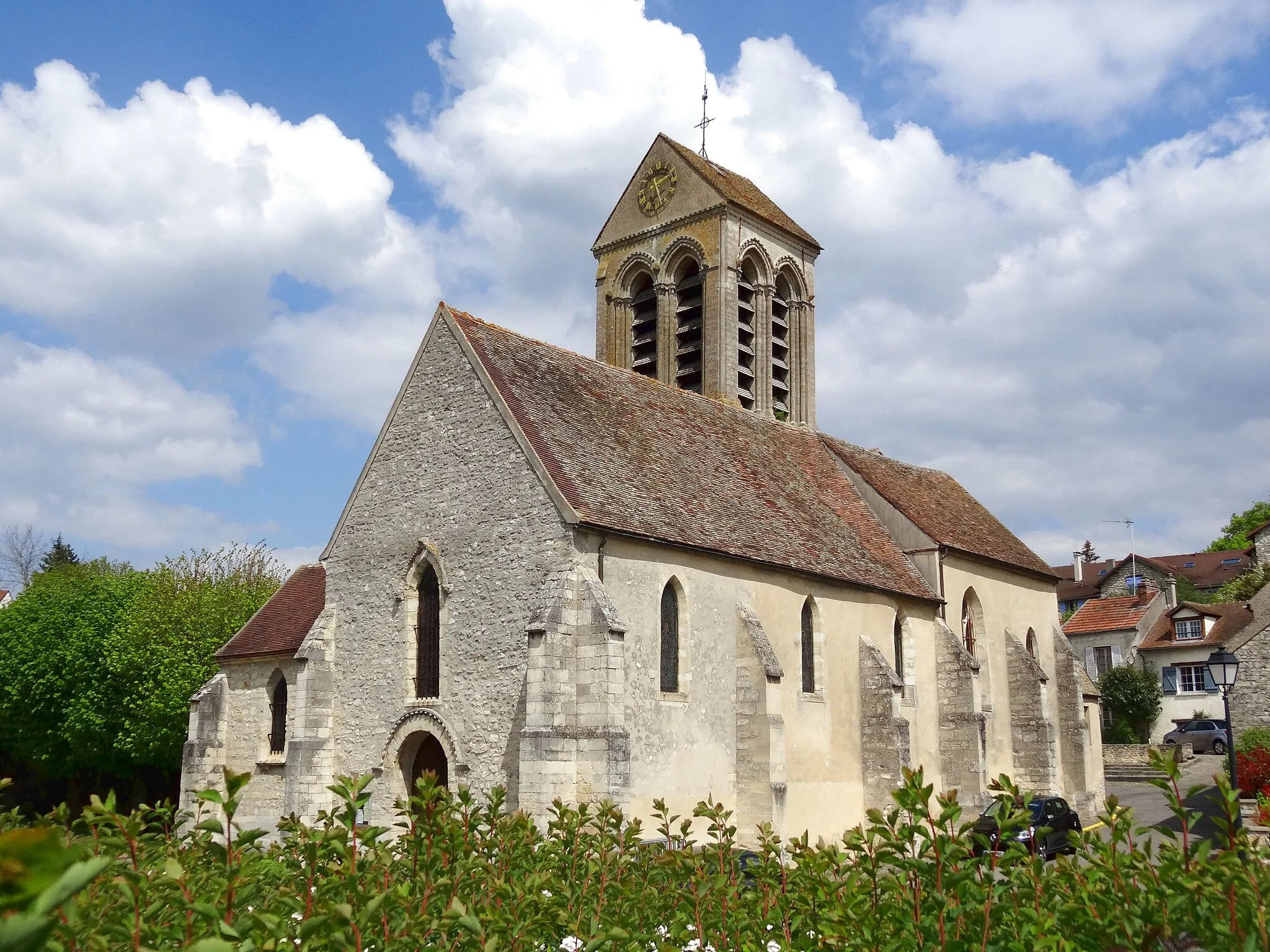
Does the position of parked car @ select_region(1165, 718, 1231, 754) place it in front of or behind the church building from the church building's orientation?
behind

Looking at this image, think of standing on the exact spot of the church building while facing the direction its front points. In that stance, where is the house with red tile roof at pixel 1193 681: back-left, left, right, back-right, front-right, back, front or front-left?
back

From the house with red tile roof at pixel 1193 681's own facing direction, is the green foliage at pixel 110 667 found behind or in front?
in front

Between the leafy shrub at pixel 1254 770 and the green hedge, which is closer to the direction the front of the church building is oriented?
the green hedge

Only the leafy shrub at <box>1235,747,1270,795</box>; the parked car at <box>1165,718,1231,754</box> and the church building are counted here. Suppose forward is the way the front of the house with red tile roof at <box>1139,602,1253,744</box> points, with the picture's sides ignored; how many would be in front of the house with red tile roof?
3

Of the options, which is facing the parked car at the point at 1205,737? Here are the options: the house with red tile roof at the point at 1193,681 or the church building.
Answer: the house with red tile roof

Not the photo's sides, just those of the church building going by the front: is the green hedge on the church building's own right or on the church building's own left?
on the church building's own left

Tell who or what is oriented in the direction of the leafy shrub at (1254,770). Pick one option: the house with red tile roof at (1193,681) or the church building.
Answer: the house with red tile roof

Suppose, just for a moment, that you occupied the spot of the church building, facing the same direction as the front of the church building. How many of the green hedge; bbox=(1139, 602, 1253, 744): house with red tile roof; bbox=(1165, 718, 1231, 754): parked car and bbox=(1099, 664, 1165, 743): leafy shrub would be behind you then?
3

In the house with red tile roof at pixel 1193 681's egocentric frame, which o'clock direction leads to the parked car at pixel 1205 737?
The parked car is roughly at 12 o'clock from the house with red tile roof.

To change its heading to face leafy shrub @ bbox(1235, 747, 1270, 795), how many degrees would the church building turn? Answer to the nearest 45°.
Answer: approximately 135° to its left

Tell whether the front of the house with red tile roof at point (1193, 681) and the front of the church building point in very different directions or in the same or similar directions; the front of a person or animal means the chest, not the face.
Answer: same or similar directions

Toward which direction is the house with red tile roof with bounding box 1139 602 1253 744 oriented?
toward the camera

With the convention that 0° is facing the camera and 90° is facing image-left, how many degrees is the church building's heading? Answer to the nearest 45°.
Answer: approximately 45°

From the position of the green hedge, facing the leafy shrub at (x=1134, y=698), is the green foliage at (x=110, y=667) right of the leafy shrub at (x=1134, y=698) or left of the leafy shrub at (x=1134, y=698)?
left

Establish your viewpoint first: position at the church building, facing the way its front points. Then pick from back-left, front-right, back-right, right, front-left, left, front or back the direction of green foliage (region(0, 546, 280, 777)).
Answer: right

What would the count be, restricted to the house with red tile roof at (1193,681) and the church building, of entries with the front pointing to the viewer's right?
0
